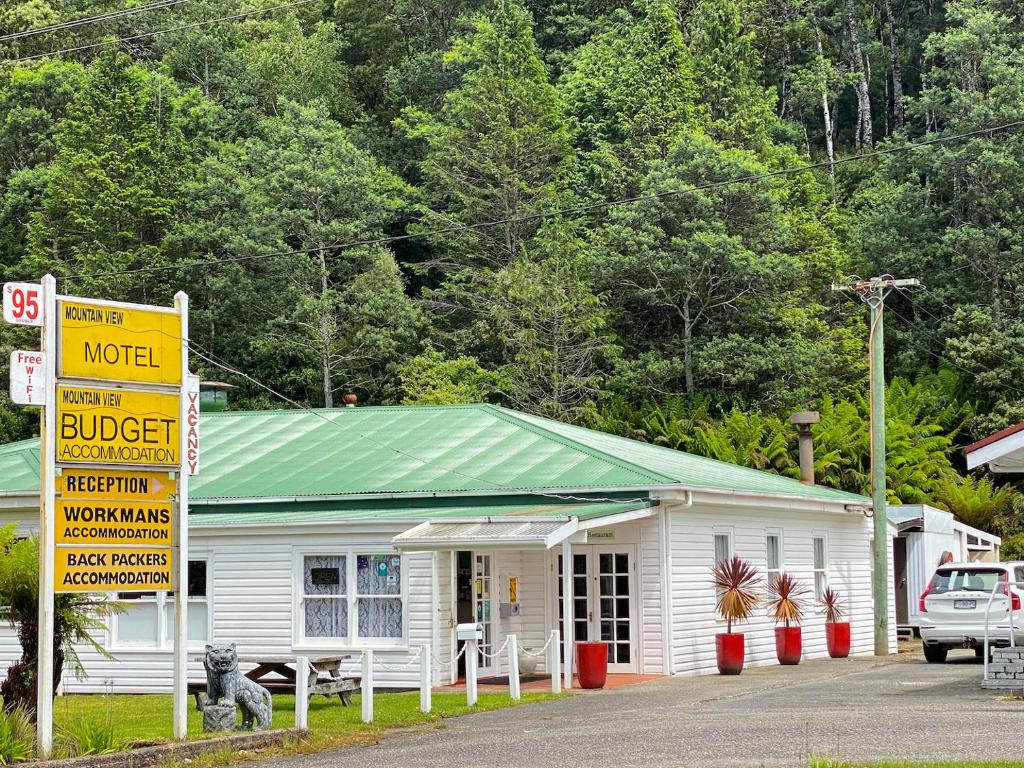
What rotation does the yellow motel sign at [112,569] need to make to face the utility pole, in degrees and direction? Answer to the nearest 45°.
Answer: approximately 135° to its left

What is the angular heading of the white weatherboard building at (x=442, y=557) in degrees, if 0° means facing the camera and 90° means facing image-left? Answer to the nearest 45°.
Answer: approximately 0°

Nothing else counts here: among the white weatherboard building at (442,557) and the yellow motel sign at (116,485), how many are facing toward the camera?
2

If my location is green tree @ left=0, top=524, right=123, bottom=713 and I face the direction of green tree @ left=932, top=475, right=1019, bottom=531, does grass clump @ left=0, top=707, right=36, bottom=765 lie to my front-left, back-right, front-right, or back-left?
back-right

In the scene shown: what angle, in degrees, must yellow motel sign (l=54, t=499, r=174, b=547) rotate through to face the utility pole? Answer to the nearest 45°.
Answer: approximately 135° to its left

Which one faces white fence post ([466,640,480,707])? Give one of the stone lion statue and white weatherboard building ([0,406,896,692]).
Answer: the white weatherboard building

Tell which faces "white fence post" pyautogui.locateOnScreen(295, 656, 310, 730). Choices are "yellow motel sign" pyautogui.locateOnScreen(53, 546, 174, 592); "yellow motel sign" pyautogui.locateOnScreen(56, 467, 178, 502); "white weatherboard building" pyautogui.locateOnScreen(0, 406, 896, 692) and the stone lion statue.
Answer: the white weatherboard building

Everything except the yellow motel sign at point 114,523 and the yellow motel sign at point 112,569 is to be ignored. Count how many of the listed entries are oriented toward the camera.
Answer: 2

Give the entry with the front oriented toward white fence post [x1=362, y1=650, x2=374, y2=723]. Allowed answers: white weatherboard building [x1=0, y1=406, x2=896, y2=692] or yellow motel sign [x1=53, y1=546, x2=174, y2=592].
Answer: the white weatherboard building
